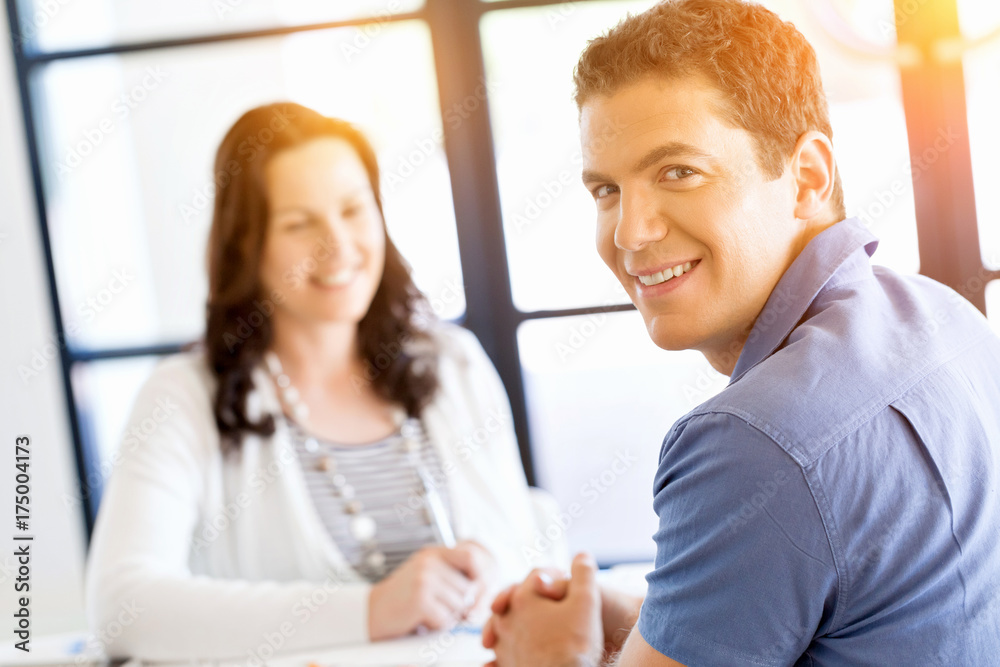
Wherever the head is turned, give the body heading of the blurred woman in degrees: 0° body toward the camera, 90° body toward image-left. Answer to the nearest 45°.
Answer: approximately 315°

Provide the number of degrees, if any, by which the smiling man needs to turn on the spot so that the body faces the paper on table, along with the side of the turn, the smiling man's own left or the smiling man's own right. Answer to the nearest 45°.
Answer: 0° — they already face it

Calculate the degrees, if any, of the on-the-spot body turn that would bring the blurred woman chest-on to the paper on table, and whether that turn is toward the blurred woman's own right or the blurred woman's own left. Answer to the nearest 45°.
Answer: approximately 45° to the blurred woman's own right

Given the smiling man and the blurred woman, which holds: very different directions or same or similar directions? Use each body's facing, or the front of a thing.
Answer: very different directions

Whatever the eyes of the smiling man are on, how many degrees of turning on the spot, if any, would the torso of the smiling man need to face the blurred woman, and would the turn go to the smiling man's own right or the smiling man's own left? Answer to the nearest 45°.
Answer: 0° — they already face them

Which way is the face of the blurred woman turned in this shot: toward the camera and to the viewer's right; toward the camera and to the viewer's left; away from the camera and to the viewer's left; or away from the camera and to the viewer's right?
toward the camera and to the viewer's right

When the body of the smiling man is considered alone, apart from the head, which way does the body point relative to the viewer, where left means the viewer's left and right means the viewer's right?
facing away from the viewer and to the left of the viewer
